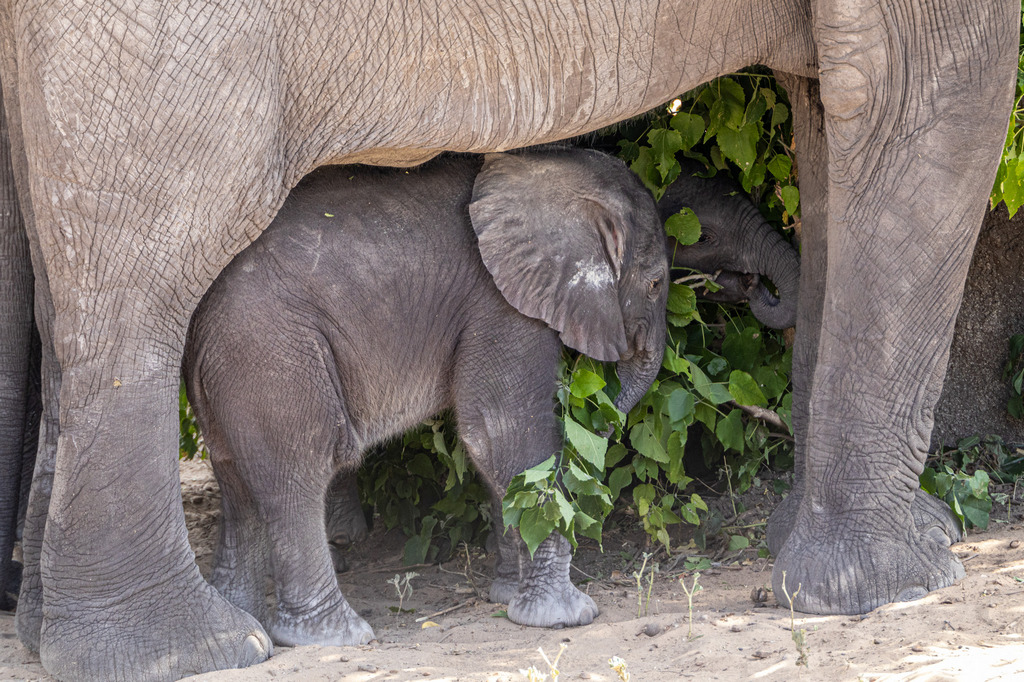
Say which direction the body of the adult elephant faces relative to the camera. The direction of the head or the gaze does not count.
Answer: to the viewer's right

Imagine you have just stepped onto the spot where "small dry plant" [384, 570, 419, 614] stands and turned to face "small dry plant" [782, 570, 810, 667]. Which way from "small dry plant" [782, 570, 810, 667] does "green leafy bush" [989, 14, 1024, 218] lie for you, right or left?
left

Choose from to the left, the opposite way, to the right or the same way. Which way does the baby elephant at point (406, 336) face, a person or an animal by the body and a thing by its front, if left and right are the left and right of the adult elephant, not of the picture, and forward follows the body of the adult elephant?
the same way

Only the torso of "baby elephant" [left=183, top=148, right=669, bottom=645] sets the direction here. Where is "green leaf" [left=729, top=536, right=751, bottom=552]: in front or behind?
in front

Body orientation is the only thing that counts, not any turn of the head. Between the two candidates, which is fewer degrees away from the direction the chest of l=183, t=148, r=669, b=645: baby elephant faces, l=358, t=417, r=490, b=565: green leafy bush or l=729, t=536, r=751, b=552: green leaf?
the green leaf

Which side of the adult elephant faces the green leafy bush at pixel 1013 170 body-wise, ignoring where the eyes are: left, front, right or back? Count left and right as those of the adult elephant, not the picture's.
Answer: front

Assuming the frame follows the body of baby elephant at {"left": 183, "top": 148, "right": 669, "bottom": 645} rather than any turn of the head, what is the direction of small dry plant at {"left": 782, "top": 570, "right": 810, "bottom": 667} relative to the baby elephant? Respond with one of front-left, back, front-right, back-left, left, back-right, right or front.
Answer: front-right

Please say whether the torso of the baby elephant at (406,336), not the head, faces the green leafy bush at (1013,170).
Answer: yes

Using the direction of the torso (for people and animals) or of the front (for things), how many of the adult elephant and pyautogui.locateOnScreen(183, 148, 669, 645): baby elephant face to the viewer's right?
2

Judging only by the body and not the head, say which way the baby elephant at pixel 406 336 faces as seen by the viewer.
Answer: to the viewer's right
